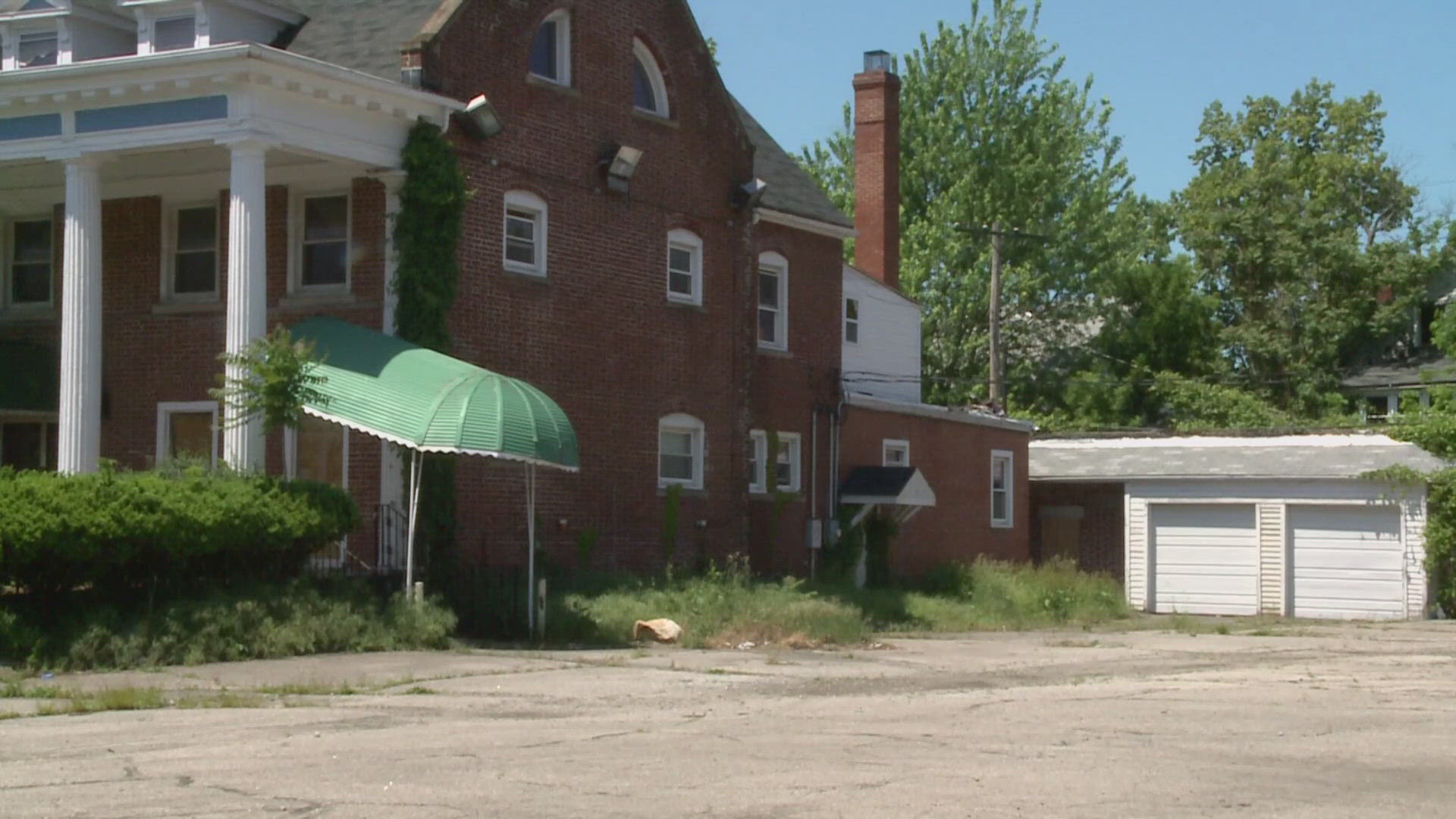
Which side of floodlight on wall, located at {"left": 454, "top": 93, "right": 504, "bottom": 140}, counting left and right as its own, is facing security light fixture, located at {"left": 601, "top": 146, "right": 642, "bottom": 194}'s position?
left

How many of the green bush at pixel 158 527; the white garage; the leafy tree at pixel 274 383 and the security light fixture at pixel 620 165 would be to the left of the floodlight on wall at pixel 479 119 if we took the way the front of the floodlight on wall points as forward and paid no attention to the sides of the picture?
2

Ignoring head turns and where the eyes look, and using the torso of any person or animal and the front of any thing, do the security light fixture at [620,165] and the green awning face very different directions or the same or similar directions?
same or similar directions

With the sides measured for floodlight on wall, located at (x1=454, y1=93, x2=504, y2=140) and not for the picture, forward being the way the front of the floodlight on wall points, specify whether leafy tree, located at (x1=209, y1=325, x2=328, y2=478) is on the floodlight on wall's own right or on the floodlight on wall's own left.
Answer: on the floodlight on wall's own right

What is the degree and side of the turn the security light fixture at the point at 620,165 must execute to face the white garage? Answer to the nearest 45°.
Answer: approximately 90° to its left

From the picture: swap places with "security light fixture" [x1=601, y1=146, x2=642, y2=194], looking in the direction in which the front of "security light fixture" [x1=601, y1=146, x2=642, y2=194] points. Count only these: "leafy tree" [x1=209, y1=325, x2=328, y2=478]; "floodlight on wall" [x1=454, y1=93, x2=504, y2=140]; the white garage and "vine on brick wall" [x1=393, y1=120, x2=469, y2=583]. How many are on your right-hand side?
3

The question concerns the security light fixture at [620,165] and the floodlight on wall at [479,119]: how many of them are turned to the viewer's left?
0

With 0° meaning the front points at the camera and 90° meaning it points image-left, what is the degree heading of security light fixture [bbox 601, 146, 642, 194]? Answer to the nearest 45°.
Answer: approximately 315°

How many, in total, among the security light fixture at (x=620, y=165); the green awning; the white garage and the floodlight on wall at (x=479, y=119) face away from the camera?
0

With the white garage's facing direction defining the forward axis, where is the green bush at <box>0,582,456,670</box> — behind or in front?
in front

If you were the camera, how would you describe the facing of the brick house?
facing the viewer and to the left of the viewer

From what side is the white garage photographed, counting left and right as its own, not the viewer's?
front

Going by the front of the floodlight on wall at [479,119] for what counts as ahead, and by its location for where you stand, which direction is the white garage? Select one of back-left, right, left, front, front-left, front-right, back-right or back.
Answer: left

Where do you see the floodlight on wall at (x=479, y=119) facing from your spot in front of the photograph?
facing the viewer and to the right of the viewer
